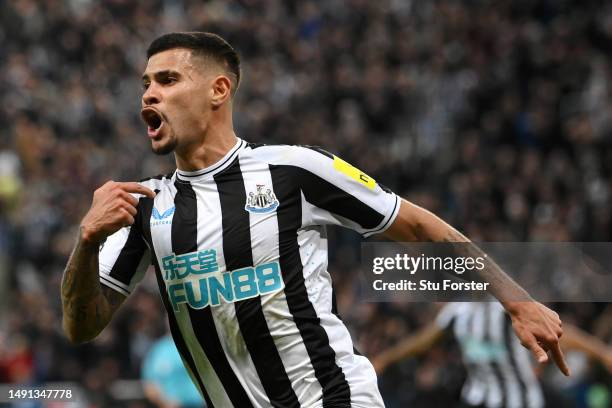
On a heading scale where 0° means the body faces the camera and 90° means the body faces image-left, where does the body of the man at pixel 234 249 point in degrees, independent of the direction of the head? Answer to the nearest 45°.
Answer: approximately 45°

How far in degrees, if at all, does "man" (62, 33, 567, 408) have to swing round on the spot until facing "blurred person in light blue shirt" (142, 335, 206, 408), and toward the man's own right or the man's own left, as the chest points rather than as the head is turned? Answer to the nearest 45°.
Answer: approximately 135° to the man's own right

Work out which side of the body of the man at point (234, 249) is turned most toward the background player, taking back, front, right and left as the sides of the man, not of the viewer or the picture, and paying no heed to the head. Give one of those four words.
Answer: back
